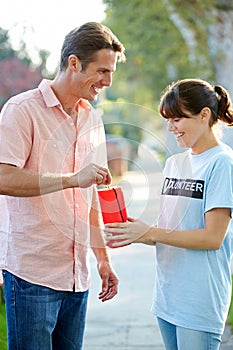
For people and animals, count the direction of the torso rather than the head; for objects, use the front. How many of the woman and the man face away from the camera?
0

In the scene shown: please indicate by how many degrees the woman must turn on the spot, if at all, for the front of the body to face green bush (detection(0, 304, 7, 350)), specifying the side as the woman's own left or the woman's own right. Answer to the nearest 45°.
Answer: approximately 90° to the woman's own right

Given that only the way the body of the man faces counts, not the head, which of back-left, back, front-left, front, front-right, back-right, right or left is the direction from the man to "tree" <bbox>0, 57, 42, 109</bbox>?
back-left

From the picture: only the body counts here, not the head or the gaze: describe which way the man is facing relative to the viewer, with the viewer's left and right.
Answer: facing the viewer and to the right of the viewer

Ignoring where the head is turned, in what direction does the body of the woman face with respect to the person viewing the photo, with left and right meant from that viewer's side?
facing the viewer and to the left of the viewer

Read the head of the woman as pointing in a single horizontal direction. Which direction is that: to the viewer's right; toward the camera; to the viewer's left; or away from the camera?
to the viewer's left

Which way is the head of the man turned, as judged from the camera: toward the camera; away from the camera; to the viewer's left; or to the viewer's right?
to the viewer's right

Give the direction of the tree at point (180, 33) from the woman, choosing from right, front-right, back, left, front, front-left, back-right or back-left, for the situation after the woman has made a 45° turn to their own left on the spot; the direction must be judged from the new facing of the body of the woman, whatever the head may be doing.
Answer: back

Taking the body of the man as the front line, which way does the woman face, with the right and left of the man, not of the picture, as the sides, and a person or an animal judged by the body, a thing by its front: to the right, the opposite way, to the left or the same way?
to the right

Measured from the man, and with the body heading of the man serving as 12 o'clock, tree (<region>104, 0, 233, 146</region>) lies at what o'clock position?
The tree is roughly at 8 o'clock from the man.

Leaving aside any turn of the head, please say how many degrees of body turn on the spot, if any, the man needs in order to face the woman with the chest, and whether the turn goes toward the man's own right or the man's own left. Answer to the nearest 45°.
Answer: approximately 45° to the man's own left

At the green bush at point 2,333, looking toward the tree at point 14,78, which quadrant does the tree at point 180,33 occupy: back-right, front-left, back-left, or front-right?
front-right
